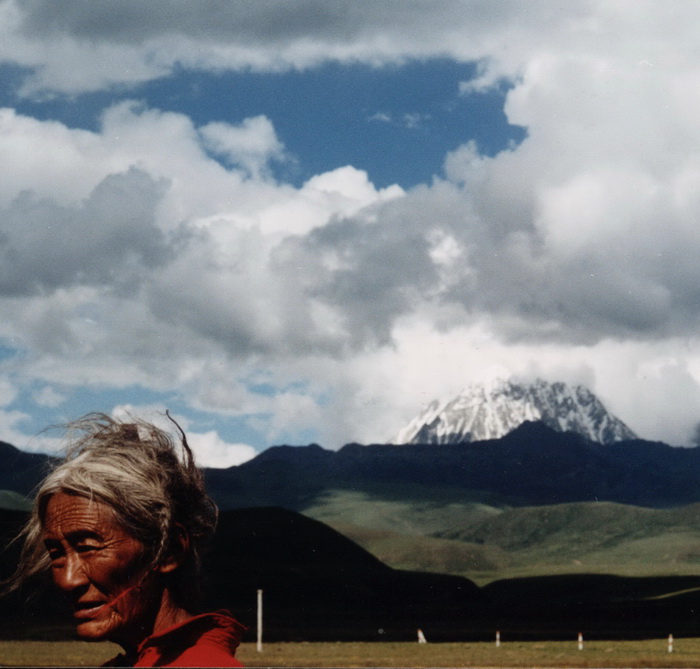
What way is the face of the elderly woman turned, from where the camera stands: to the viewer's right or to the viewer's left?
to the viewer's left

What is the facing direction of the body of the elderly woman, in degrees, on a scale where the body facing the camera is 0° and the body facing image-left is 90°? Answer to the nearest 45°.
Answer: approximately 45°
